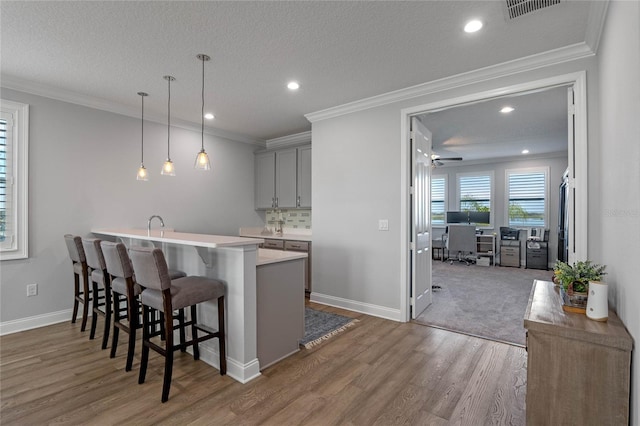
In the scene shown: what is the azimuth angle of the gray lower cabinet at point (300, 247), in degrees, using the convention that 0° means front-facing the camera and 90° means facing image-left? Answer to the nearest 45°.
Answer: approximately 45°

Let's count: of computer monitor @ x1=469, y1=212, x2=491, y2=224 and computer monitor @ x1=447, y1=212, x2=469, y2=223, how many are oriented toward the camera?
2

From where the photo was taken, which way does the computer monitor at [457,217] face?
toward the camera

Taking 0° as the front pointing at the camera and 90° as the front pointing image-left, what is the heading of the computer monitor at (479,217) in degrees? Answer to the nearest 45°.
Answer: approximately 0°

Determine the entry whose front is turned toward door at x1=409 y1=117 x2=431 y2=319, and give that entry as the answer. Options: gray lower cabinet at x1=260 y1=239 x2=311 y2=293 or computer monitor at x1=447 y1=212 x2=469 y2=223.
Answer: the computer monitor

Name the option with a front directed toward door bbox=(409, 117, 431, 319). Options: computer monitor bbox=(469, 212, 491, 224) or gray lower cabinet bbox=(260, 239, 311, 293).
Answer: the computer monitor

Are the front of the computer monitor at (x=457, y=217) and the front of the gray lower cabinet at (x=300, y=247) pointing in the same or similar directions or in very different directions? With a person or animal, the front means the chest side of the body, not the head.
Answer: same or similar directions

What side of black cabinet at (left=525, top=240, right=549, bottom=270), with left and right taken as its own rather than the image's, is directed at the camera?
front

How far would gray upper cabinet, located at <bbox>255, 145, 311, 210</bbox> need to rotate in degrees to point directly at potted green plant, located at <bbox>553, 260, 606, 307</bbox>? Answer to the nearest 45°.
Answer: approximately 90° to its left

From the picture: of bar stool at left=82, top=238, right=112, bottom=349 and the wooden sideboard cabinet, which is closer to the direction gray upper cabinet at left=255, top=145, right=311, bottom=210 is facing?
the bar stool

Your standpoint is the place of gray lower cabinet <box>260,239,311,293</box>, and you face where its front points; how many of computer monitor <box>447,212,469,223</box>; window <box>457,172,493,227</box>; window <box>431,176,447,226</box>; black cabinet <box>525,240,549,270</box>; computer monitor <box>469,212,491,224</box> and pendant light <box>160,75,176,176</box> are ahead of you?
1

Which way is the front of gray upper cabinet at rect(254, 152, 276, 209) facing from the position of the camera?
facing the viewer and to the left of the viewer

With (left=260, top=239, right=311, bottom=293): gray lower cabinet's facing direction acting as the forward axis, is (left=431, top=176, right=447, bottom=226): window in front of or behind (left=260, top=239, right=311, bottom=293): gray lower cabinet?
behind
